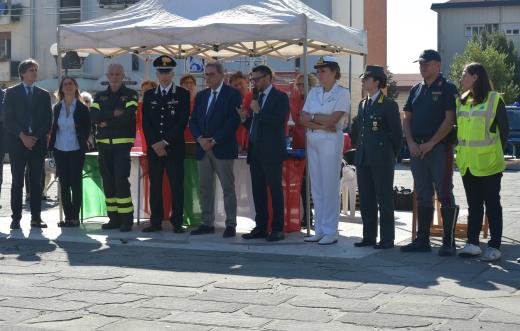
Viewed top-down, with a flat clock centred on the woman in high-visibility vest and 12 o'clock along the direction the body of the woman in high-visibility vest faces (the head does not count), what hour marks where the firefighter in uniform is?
The firefighter in uniform is roughly at 2 o'clock from the woman in high-visibility vest.

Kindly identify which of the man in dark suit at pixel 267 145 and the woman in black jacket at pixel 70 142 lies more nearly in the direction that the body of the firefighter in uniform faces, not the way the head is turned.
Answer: the man in dark suit

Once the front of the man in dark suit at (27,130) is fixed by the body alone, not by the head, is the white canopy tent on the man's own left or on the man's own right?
on the man's own left

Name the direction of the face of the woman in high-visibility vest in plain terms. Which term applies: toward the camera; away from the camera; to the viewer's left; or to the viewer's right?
to the viewer's left

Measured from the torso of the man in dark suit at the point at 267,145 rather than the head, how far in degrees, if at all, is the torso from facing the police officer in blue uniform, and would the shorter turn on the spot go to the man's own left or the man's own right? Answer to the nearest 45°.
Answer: approximately 90° to the man's own left

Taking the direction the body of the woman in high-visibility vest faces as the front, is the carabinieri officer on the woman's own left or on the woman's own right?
on the woman's own right
